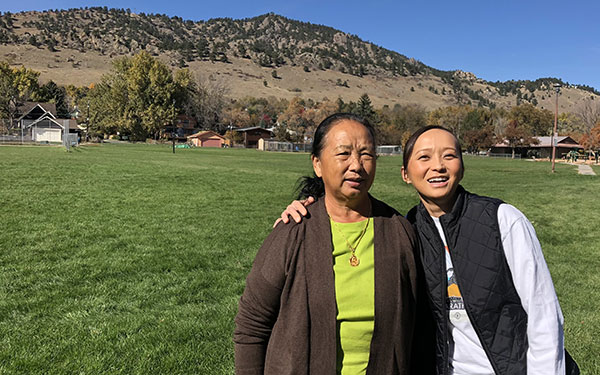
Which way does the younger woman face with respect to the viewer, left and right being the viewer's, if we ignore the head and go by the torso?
facing the viewer and to the left of the viewer
